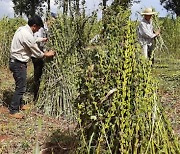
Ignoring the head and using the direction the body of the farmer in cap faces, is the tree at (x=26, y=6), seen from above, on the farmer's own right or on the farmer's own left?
on the farmer's own left

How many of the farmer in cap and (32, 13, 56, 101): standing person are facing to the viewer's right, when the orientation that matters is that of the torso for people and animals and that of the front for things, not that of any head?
2

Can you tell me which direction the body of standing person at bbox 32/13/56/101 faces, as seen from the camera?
to the viewer's right

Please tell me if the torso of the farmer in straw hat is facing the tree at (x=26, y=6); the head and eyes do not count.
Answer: no

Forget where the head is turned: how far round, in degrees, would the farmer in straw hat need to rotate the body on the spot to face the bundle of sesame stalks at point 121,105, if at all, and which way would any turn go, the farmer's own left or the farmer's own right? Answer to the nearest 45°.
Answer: approximately 45° to the farmer's own right

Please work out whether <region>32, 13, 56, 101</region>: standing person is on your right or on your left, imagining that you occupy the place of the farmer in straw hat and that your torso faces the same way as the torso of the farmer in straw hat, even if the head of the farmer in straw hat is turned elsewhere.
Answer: on your right

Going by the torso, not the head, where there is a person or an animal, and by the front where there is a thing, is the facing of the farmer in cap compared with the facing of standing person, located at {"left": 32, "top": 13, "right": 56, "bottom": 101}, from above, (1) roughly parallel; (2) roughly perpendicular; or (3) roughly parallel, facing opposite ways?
roughly parallel

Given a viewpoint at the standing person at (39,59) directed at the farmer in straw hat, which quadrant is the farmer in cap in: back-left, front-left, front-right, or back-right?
back-right

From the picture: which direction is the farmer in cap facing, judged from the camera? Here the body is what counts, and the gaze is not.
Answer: to the viewer's right

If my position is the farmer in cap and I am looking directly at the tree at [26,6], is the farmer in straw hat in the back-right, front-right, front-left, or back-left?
front-right
